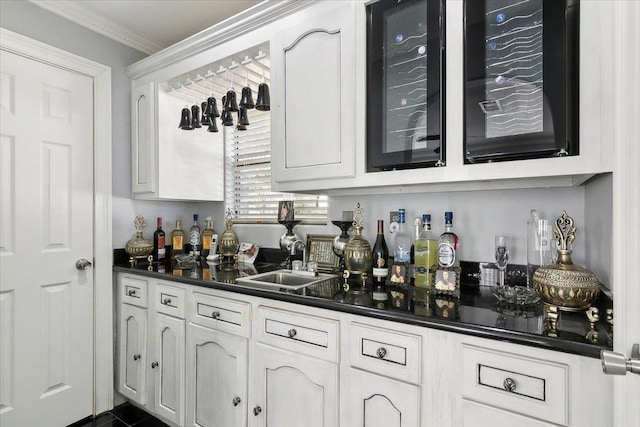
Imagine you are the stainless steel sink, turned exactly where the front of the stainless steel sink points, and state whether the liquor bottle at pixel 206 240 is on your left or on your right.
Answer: on your right

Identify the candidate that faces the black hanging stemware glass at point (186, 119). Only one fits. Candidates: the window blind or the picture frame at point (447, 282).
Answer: the window blind

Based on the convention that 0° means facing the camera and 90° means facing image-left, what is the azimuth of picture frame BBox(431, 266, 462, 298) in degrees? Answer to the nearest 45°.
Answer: approximately 0°

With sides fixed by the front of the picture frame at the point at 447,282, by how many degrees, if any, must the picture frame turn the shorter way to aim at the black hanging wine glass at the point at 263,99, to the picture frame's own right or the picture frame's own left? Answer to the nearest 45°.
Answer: approximately 90° to the picture frame's own right

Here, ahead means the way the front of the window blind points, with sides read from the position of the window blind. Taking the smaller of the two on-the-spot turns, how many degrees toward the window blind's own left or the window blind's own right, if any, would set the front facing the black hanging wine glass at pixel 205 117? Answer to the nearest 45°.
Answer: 0° — it already faces it

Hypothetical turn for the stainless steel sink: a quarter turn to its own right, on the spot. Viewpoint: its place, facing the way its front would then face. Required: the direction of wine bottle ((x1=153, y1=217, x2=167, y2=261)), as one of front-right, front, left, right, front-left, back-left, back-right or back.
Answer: front

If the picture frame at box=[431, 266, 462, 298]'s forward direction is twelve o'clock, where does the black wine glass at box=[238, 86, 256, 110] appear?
The black wine glass is roughly at 3 o'clock from the picture frame.
